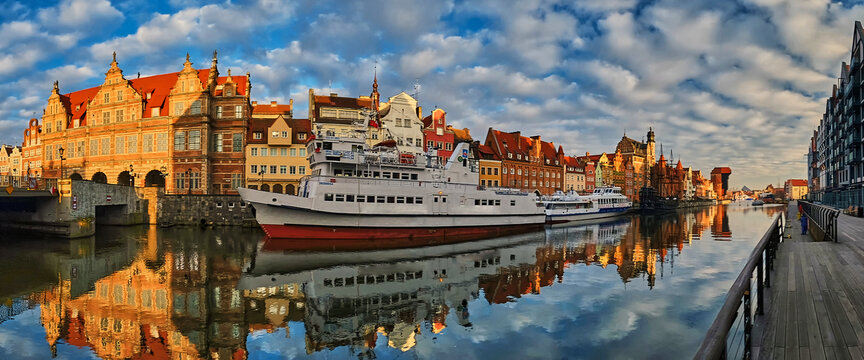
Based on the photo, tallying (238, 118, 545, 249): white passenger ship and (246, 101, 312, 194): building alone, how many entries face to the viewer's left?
1

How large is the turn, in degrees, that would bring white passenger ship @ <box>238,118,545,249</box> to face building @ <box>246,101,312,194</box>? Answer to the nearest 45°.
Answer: approximately 45° to its right

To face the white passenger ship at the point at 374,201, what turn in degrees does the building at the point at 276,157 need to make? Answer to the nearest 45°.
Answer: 0° — it already faces it

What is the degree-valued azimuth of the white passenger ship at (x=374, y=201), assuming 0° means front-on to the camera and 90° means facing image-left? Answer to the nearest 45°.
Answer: approximately 90°

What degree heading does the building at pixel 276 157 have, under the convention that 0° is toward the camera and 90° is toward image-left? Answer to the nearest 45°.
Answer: approximately 0°

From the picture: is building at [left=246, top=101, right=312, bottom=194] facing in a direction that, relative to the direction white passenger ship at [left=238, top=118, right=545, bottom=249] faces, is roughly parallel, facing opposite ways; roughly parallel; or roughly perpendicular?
roughly perpendicular
